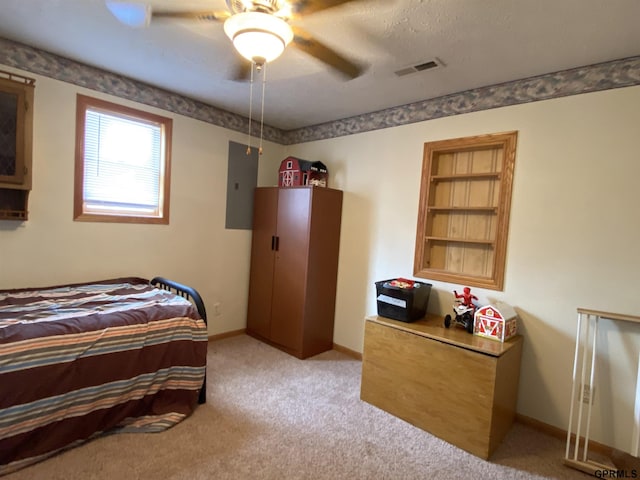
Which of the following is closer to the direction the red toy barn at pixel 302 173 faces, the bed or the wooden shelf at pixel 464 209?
the bed

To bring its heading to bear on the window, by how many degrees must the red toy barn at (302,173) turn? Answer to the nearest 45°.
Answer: approximately 45° to its right

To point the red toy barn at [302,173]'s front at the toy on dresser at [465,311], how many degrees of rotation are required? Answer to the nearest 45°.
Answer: approximately 90° to its left

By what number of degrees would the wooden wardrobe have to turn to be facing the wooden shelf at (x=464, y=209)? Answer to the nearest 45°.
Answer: approximately 90° to its left

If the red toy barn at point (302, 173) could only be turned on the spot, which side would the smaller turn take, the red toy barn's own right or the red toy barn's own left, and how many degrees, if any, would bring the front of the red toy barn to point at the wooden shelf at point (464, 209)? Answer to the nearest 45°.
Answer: approximately 90° to the red toy barn's own left

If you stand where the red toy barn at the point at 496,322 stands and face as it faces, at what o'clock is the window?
The window is roughly at 1 o'clock from the red toy barn.

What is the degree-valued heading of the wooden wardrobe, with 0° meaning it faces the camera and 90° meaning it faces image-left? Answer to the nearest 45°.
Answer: approximately 45°

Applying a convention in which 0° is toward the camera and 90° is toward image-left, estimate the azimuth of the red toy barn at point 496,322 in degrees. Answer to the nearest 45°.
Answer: approximately 45°
